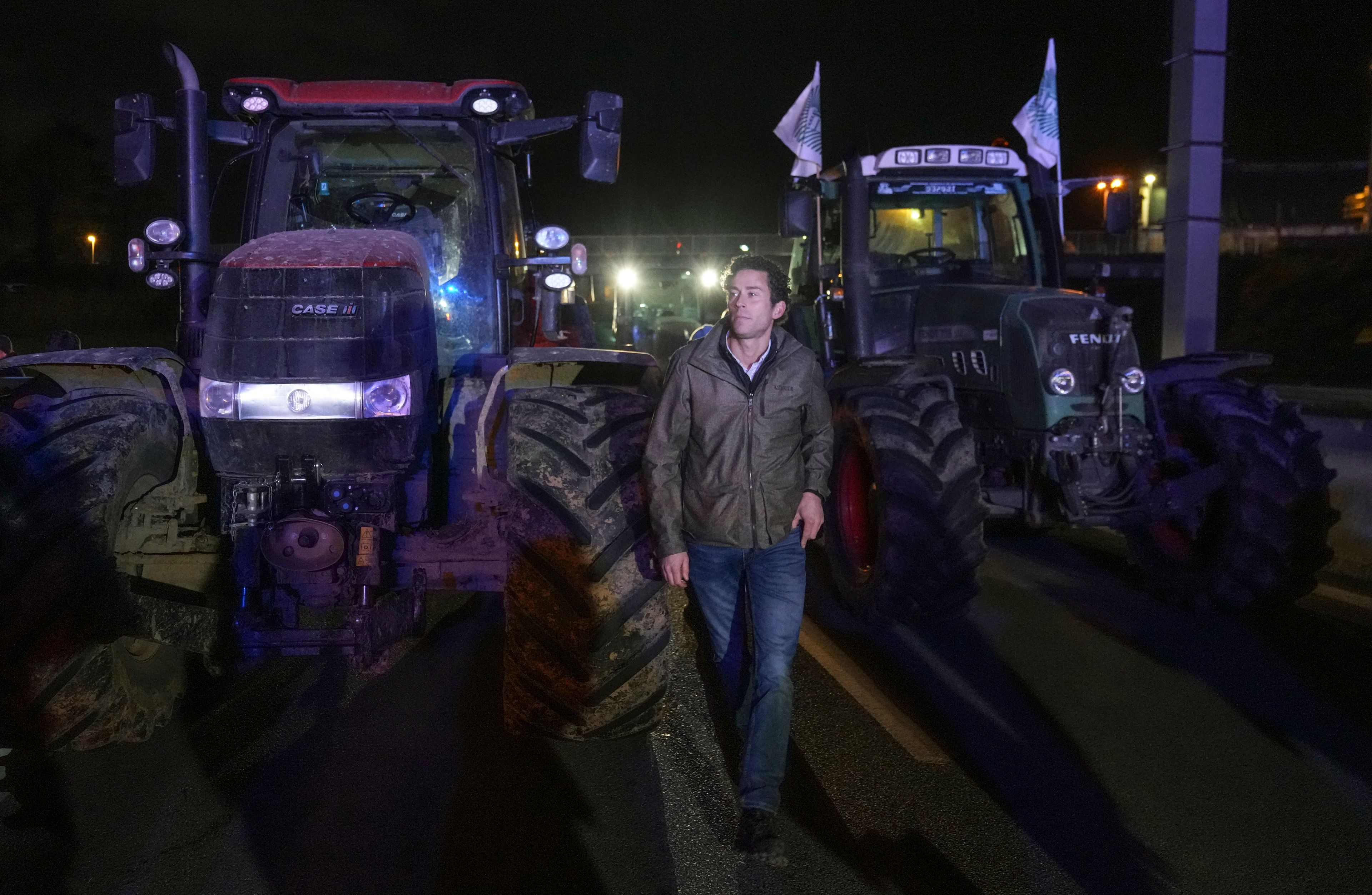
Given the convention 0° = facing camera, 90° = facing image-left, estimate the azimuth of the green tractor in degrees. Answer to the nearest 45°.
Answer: approximately 315°

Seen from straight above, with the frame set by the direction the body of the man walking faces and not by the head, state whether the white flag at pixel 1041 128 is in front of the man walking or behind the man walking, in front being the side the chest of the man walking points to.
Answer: behind

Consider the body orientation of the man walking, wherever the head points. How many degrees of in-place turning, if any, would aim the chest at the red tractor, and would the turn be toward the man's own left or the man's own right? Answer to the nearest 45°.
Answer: approximately 90° to the man's own right

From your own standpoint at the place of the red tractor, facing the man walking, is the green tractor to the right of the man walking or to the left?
left

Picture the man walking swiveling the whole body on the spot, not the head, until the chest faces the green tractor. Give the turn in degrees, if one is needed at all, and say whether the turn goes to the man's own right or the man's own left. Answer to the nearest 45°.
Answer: approximately 135° to the man's own left

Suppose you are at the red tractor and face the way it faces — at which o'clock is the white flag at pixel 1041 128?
The white flag is roughly at 8 o'clock from the red tractor.

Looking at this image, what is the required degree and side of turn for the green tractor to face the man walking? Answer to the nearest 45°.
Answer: approximately 45° to its right

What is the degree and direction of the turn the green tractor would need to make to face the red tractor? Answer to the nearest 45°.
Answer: approximately 90° to its right

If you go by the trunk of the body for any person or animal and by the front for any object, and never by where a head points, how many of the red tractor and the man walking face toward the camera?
2

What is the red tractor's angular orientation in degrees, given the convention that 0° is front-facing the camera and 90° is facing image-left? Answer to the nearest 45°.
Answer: approximately 0°

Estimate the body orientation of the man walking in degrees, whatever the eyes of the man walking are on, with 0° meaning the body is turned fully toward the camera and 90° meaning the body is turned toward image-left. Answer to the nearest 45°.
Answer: approximately 0°

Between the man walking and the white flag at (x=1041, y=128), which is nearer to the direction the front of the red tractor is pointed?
the man walking
